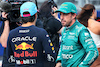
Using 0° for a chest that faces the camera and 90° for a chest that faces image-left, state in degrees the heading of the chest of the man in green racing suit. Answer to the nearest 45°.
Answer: approximately 45°
